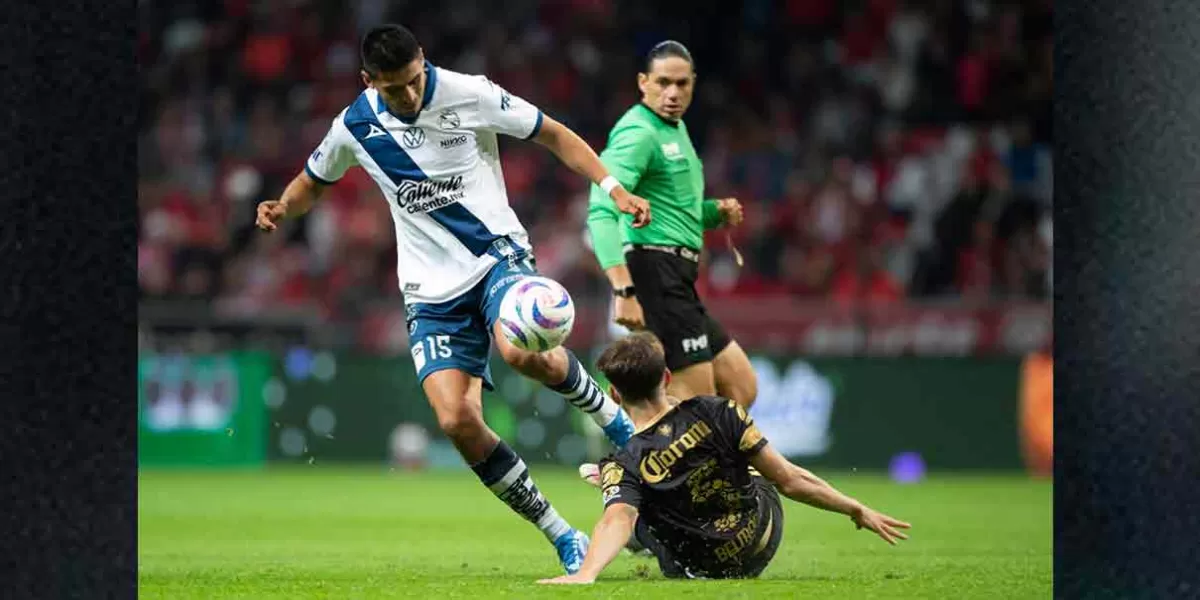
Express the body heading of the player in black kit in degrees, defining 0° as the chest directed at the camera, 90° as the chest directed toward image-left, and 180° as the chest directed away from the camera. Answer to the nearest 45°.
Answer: approximately 180°

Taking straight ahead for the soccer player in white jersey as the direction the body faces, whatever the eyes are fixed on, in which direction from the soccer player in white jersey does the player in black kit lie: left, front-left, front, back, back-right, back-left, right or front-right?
front-left

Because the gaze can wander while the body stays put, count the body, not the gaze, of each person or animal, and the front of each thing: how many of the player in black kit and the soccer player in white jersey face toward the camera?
1

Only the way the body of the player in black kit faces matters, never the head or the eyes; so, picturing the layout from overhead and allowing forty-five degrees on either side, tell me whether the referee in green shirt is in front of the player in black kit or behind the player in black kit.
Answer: in front

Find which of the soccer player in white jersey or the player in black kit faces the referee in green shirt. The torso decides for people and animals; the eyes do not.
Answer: the player in black kit

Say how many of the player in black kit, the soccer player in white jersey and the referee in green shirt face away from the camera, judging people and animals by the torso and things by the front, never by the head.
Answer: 1

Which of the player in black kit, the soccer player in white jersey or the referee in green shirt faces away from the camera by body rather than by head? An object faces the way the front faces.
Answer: the player in black kit

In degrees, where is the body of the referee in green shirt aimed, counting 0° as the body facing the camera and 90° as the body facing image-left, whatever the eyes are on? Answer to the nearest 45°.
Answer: approximately 315°

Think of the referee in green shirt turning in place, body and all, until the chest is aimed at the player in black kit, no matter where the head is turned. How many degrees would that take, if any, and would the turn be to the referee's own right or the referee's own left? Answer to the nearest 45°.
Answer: approximately 45° to the referee's own right
